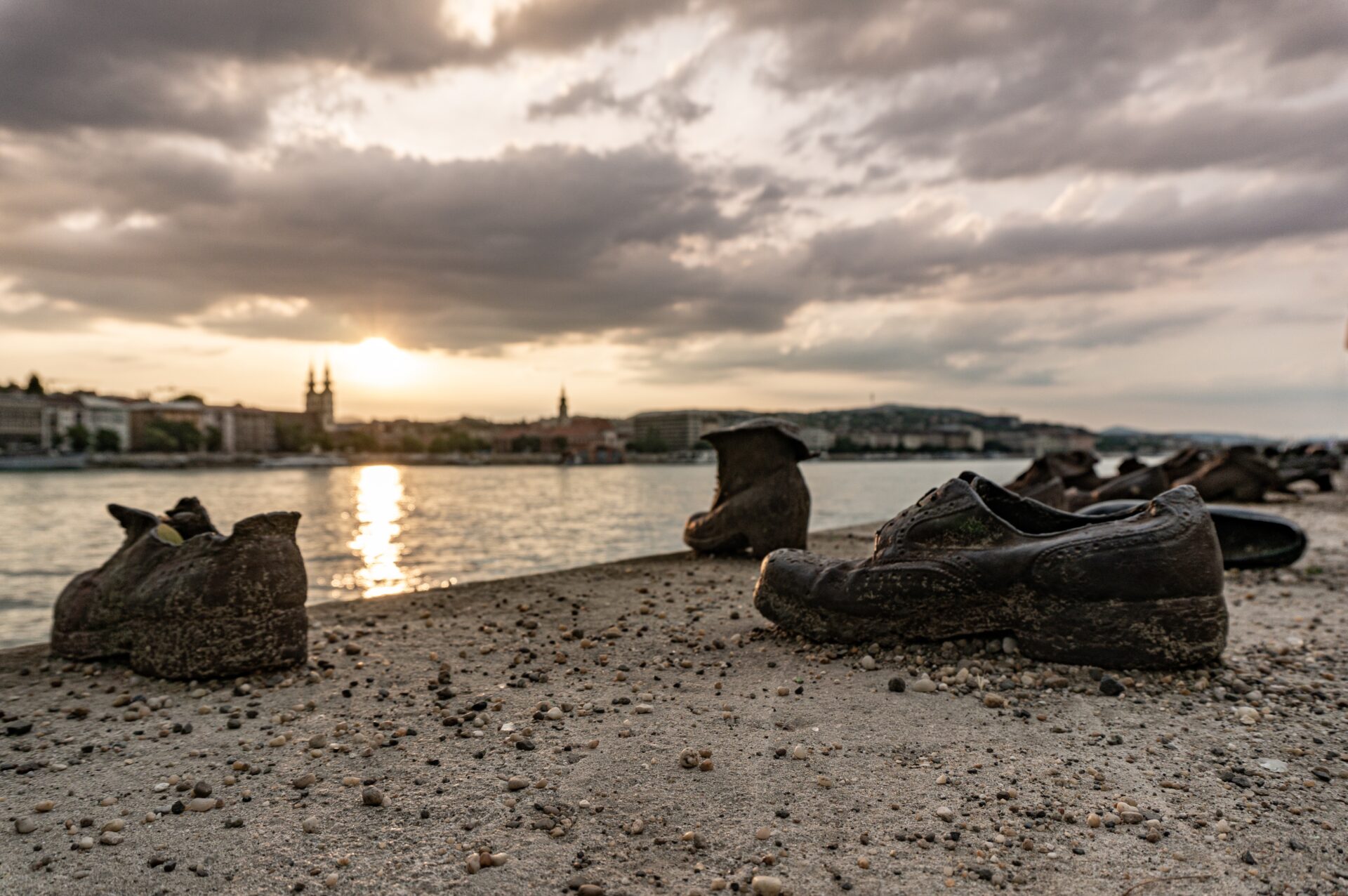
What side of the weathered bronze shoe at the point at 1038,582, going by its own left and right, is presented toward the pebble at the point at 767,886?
left

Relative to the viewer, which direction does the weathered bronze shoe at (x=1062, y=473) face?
to the viewer's left

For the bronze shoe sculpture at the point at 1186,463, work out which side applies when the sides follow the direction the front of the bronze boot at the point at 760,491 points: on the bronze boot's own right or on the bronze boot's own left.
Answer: on the bronze boot's own right

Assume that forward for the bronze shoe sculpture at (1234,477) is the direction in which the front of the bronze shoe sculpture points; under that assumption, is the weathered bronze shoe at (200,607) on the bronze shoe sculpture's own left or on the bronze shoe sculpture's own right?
on the bronze shoe sculpture's own left

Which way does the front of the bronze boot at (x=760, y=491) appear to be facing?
to the viewer's left

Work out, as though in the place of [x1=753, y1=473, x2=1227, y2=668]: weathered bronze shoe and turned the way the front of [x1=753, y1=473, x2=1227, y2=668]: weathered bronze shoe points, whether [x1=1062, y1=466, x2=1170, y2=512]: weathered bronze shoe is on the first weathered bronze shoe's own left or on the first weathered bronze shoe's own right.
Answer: on the first weathered bronze shoe's own right

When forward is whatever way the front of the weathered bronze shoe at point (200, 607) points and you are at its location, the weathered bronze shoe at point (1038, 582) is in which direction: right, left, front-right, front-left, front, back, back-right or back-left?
back

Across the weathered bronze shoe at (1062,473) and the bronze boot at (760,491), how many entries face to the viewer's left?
2

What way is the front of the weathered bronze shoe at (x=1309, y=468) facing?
to the viewer's left

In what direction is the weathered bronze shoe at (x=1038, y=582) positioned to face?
to the viewer's left

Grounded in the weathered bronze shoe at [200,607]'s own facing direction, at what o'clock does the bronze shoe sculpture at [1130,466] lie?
The bronze shoe sculpture is roughly at 4 o'clock from the weathered bronze shoe.

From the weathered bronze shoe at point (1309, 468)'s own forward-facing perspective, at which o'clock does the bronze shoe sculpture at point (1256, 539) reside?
The bronze shoe sculpture is roughly at 9 o'clock from the weathered bronze shoe.

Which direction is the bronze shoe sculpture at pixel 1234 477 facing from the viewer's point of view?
to the viewer's left
